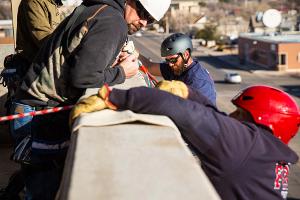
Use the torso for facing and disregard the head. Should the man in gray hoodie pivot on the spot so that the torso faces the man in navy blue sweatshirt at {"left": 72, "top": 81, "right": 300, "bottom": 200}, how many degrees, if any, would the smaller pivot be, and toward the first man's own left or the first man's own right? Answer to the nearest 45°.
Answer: approximately 45° to the first man's own right

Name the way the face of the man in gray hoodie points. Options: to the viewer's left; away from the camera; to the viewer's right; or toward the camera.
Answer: to the viewer's right

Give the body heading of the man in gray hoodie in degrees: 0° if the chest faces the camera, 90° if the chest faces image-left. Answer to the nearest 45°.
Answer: approximately 270°
